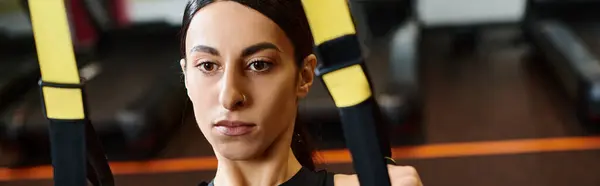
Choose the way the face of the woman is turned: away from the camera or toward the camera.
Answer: toward the camera

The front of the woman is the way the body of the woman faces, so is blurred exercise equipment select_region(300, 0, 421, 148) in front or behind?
behind

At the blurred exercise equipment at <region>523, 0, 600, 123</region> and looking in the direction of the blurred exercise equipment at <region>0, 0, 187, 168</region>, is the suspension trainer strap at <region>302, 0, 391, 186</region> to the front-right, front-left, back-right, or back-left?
front-left

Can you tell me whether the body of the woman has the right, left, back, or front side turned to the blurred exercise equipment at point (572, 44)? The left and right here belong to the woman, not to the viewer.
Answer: back

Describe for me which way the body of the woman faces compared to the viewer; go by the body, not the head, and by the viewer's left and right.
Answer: facing the viewer and to the left of the viewer
